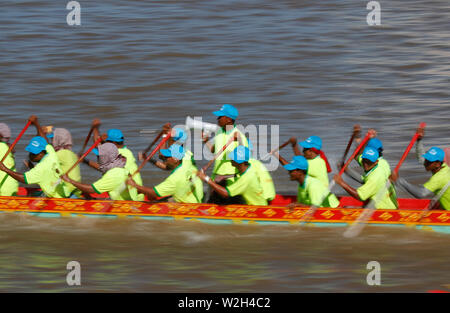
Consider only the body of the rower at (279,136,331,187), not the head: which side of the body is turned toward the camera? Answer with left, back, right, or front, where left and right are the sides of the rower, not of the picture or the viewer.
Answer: left

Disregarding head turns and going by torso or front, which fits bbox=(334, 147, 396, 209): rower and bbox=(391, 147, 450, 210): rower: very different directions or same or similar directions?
same or similar directions

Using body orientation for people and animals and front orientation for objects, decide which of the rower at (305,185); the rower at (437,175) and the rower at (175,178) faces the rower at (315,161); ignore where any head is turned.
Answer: the rower at (437,175)

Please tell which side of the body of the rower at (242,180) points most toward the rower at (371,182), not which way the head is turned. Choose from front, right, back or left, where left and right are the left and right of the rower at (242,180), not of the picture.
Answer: back

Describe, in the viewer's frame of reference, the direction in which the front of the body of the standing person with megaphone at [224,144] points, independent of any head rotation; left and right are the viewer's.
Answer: facing to the left of the viewer

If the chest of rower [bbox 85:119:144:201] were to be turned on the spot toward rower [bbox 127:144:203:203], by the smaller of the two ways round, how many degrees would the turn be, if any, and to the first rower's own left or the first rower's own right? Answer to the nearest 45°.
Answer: approximately 135° to the first rower's own left

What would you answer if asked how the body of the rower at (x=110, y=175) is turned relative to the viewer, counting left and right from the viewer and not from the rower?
facing to the left of the viewer

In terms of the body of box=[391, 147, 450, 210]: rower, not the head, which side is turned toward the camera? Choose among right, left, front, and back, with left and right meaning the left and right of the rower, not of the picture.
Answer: left

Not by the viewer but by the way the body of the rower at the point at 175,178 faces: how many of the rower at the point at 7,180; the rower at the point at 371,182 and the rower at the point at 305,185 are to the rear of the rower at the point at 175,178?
2
